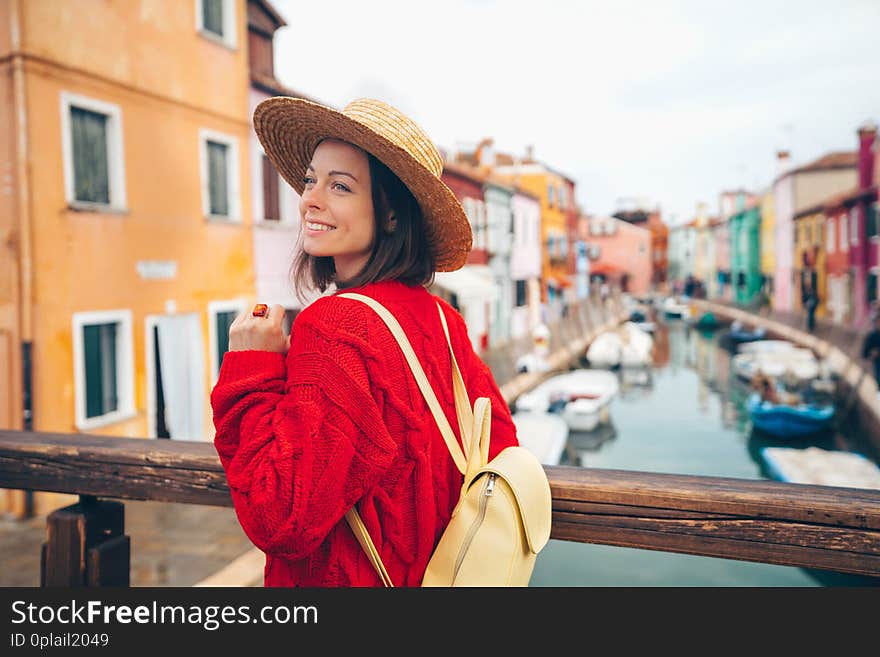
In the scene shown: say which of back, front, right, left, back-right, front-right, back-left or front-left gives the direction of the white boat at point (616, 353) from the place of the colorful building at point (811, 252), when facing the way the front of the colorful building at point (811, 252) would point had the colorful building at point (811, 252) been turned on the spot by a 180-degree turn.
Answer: back

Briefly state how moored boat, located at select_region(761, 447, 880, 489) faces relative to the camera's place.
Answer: facing to the left of the viewer

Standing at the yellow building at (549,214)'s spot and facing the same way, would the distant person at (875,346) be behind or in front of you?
in front

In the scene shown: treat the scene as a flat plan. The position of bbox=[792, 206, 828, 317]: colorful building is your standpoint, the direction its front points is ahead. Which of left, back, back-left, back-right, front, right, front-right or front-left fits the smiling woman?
front-left

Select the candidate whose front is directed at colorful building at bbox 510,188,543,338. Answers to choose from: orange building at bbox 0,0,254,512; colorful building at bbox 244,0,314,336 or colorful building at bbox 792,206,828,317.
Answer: colorful building at bbox 792,206,828,317

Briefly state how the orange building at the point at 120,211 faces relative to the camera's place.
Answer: facing the viewer and to the right of the viewer

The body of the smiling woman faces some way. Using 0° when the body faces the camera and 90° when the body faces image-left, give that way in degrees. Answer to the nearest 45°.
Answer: approximately 135°

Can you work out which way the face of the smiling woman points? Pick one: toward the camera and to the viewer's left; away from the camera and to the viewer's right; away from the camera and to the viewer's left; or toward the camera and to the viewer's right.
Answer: toward the camera and to the viewer's left

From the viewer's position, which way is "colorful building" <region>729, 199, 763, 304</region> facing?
facing the viewer and to the left of the viewer

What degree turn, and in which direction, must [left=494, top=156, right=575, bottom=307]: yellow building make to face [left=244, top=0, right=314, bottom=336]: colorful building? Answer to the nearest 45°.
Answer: approximately 45° to its right

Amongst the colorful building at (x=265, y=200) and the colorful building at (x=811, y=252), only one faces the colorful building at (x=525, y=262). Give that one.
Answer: the colorful building at (x=811, y=252)

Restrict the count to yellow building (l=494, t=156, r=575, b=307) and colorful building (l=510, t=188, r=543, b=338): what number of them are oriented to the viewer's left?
0

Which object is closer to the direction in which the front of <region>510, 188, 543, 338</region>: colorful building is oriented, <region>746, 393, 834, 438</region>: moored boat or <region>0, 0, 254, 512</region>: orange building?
the moored boat
